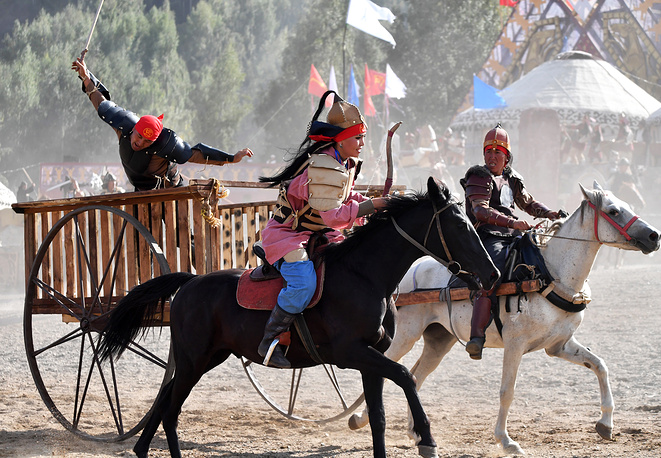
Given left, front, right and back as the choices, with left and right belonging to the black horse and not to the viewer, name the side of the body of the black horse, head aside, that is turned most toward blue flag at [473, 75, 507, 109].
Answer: left

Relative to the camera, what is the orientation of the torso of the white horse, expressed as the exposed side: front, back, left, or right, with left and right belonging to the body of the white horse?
right

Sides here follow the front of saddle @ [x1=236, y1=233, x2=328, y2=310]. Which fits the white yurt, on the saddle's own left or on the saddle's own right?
on the saddle's own left

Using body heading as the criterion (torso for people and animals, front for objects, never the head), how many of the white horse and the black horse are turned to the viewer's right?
2

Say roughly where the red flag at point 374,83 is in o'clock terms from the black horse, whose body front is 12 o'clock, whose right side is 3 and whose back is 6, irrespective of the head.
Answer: The red flag is roughly at 9 o'clock from the black horse.

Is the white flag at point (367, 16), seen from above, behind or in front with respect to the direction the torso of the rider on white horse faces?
behind

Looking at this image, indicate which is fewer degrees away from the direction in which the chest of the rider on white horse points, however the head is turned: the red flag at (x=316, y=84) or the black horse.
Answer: the black horse

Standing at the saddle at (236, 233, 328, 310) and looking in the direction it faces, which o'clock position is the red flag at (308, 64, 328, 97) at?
The red flag is roughly at 9 o'clock from the saddle.

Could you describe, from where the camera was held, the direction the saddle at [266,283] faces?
facing to the right of the viewer

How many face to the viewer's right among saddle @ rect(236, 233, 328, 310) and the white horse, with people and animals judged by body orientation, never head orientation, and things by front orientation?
2

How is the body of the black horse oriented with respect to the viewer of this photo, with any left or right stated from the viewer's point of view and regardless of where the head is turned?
facing to the right of the viewer
